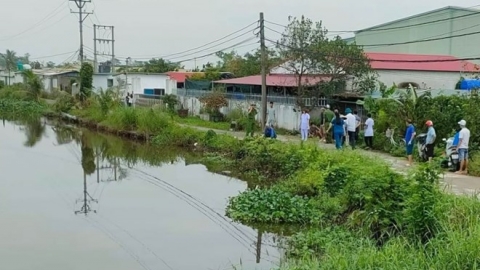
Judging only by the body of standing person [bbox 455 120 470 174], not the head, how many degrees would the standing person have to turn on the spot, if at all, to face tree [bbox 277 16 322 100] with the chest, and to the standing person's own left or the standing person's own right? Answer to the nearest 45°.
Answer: approximately 45° to the standing person's own right

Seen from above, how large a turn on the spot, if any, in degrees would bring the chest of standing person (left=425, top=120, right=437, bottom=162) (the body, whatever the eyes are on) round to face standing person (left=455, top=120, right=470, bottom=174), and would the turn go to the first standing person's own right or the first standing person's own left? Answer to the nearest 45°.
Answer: approximately 135° to the first standing person's own left

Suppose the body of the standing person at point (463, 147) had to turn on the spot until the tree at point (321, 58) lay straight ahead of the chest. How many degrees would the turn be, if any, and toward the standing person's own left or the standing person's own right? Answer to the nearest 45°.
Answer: approximately 45° to the standing person's own right

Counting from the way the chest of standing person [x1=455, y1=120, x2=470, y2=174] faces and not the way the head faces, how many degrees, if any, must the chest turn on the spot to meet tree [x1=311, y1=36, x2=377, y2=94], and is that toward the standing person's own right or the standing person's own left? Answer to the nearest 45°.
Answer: approximately 45° to the standing person's own right

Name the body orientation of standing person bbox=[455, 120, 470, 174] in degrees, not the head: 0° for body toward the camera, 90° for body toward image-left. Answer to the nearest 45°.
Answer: approximately 90°

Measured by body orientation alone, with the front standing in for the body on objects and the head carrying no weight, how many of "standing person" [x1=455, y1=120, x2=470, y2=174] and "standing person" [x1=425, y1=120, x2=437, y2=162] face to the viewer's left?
2

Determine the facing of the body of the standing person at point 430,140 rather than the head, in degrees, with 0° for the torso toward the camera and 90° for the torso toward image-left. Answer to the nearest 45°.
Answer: approximately 90°

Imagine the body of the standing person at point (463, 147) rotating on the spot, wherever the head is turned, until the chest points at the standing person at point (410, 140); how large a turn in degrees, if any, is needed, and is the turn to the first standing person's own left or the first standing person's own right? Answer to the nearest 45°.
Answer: approximately 45° to the first standing person's own right
